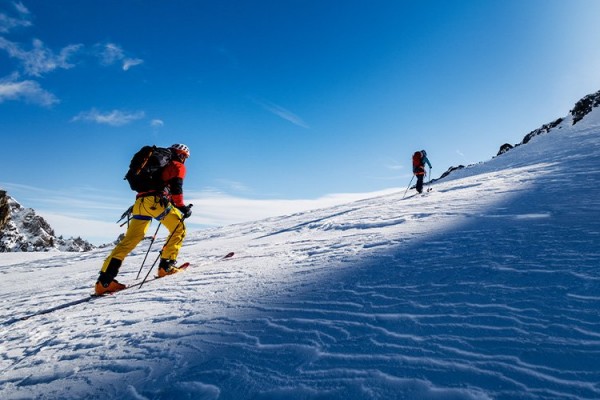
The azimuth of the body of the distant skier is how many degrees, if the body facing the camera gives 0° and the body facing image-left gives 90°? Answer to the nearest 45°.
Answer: approximately 225°

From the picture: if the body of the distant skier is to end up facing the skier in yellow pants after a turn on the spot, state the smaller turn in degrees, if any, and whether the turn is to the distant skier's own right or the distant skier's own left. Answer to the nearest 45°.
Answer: approximately 135° to the distant skier's own right
